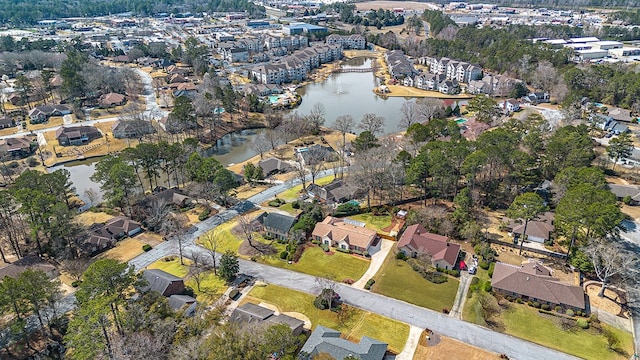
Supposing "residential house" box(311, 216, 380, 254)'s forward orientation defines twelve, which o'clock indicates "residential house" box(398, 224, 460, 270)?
"residential house" box(398, 224, 460, 270) is roughly at 8 o'clock from "residential house" box(311, 216, 380, 254).

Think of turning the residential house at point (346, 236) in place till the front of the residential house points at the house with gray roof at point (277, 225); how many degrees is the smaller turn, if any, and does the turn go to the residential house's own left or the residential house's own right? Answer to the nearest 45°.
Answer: approximately 45° to the residential house's own right

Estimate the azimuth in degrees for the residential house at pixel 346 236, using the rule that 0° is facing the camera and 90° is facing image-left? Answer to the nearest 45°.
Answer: approximately 45°

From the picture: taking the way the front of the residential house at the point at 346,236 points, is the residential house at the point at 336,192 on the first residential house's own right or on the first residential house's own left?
on the first residential house's own right

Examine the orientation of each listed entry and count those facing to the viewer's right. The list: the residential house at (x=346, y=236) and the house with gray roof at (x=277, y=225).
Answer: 0

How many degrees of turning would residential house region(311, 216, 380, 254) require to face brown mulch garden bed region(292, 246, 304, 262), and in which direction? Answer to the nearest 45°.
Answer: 0° — it already faces it

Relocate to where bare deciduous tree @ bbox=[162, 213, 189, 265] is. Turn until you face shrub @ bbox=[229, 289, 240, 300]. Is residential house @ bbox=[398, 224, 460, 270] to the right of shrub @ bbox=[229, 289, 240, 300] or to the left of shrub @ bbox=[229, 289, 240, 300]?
left

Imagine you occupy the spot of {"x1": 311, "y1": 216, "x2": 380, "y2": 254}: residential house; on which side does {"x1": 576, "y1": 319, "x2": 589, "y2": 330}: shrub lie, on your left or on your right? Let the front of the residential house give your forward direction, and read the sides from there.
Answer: on your left

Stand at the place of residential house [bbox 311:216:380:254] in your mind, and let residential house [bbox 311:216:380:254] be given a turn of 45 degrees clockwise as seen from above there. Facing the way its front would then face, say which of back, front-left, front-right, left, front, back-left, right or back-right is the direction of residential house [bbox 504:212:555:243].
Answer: back

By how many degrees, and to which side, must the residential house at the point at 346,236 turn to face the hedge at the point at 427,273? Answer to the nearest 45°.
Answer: approximately 90° to its left

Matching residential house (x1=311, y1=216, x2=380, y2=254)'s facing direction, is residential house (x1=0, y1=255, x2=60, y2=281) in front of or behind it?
in front
